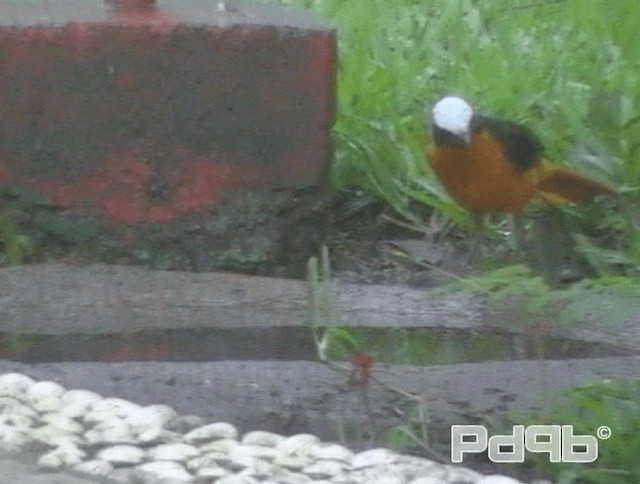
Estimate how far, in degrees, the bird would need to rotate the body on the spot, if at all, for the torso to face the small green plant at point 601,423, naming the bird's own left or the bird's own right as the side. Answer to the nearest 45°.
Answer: approximately 45° to the bird's own left

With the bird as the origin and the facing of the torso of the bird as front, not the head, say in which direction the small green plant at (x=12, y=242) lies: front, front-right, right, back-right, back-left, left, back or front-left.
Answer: front-right

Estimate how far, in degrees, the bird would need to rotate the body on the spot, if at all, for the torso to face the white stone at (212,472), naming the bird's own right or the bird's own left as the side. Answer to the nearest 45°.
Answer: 0° — it already faces it

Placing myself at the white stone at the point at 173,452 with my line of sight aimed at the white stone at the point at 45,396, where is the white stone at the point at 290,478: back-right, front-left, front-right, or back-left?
back-right

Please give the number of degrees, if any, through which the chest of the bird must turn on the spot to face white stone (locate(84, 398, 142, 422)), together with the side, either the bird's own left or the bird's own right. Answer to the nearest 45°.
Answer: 0° — it already faces it

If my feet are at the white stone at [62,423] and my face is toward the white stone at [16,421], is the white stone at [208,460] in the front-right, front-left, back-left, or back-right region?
back-left

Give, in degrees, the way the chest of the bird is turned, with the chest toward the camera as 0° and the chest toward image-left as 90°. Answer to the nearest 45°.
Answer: approximately 45°

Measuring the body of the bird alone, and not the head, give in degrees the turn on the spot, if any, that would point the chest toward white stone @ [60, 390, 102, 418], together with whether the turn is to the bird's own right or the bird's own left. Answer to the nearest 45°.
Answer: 0° — it already faces it
